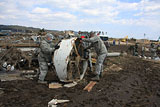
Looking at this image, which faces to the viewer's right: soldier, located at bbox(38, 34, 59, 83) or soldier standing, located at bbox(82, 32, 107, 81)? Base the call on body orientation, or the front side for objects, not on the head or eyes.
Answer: the soldier

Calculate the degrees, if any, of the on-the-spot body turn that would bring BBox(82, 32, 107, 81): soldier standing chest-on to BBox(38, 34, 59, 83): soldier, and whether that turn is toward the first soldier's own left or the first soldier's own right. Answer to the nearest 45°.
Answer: approximately 45° to the first soldier's own left

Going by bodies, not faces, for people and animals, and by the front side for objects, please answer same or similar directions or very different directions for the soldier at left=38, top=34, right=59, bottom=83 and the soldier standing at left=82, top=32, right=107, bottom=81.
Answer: very different directions

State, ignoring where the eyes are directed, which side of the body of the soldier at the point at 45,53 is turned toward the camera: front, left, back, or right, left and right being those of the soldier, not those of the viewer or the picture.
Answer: right

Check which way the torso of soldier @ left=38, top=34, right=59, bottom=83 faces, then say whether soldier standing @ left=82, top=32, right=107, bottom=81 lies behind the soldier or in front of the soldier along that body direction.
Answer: in front

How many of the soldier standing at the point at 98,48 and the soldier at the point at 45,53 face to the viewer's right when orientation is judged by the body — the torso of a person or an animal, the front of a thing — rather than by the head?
1

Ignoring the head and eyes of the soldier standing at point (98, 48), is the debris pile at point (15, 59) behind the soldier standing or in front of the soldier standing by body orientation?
in front

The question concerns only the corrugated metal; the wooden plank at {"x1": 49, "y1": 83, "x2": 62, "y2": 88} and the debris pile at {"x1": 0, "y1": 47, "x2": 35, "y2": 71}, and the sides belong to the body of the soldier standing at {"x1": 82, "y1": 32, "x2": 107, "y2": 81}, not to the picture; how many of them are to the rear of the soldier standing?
0

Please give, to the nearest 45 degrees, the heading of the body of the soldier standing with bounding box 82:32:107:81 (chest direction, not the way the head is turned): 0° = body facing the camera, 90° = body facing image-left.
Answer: approximately 90°

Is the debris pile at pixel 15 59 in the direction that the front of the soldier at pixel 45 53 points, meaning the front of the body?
no
